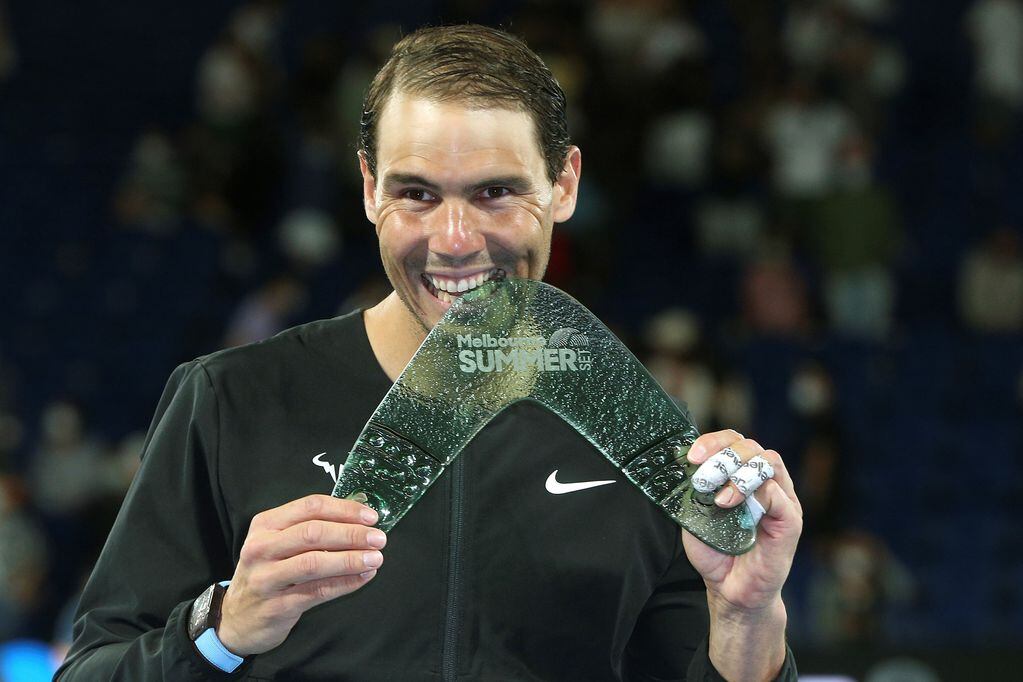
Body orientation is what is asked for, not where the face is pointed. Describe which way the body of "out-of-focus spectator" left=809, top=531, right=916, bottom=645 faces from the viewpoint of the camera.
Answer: toward the camera

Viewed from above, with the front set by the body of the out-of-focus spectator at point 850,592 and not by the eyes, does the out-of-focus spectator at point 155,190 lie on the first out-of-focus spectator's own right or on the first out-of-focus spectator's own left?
on the first out-of-focus spectator's own right

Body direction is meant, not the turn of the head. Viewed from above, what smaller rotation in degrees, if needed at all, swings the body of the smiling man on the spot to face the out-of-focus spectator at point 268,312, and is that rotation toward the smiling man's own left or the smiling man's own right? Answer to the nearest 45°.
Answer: approximately 180°

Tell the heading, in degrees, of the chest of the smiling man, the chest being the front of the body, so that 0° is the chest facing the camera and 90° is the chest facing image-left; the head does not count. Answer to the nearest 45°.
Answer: approximately 0°

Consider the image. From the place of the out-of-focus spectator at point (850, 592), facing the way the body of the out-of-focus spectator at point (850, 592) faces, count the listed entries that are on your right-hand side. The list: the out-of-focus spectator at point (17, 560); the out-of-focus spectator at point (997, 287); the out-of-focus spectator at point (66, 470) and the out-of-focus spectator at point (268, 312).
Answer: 3

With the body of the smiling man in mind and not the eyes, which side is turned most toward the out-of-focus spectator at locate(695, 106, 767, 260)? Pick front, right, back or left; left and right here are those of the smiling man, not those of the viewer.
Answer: back

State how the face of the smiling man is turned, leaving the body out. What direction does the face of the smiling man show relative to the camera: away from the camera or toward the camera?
toward the camera

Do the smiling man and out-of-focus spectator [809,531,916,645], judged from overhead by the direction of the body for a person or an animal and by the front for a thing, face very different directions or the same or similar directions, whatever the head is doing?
same or similar directions

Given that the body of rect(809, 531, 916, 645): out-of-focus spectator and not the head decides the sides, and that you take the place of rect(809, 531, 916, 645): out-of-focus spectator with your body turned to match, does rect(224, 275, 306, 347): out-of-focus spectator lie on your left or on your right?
on your right

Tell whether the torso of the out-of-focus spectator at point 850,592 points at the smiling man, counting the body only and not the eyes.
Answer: yes
